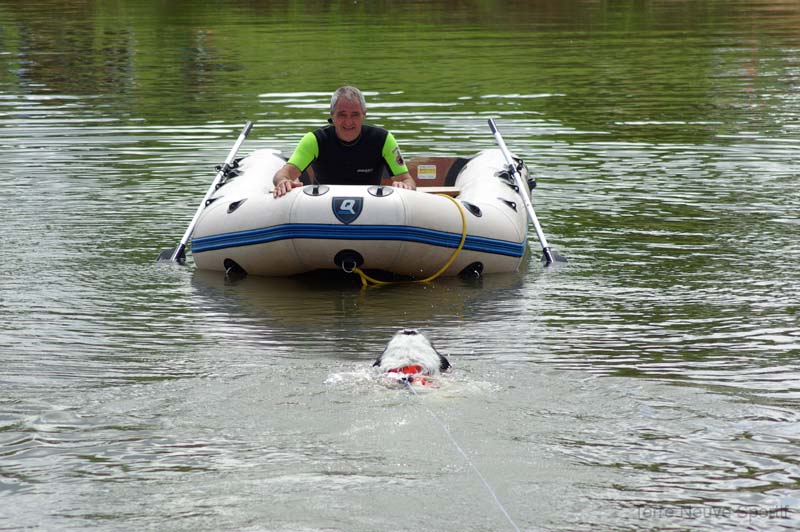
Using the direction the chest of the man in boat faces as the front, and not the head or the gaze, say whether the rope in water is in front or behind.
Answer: in front

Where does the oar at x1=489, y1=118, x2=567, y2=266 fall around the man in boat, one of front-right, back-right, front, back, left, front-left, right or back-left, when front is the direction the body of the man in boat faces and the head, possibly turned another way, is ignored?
left

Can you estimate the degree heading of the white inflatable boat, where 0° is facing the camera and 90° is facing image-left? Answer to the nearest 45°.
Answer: approximately 0°

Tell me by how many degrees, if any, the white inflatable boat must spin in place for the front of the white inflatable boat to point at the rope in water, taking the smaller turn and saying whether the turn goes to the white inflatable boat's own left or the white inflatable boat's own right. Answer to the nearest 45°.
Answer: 0° — it already faces it
